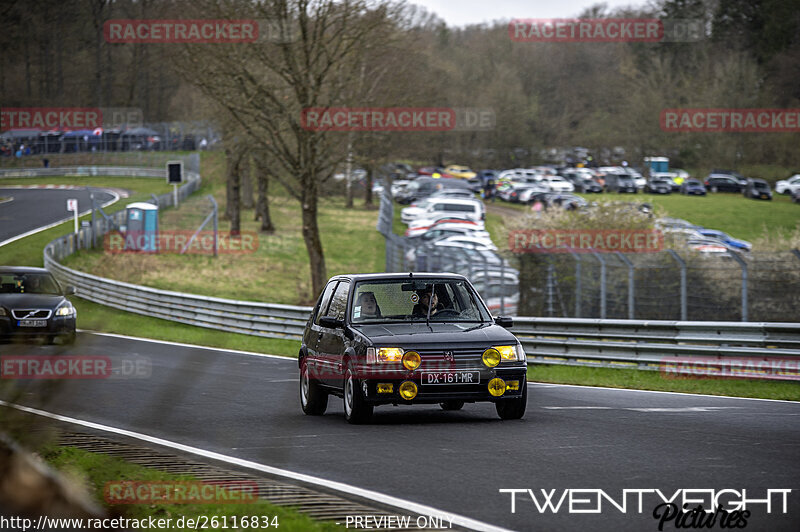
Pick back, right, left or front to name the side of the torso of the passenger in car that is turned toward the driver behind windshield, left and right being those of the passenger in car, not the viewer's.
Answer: left

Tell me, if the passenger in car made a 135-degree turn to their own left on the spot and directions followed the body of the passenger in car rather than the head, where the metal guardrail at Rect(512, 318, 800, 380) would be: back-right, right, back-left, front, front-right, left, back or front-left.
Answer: front

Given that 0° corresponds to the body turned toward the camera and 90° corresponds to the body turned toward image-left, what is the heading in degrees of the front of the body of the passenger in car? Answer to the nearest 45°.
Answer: approximately 0°

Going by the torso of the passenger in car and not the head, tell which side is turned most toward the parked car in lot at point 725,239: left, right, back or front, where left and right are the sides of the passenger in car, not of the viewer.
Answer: back

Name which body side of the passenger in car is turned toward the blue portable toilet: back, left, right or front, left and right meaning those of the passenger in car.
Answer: back
